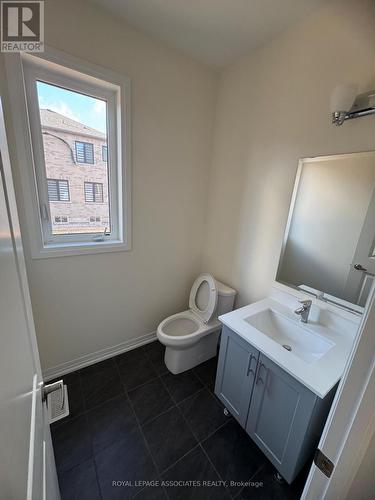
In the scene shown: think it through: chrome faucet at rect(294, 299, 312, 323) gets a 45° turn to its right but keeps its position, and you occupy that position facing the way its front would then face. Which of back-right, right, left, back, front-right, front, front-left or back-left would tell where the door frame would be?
left

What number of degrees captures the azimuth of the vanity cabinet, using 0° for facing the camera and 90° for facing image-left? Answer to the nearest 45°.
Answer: approximately 45°

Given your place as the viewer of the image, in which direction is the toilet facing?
facing the viewer and to the left of the viewer

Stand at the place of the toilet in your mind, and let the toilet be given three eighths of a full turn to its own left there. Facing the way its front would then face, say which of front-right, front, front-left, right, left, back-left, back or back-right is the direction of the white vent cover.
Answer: back-right

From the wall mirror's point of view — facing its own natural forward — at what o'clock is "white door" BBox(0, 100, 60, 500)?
The white door is roughly at 11 o'clock from the wall mirror.

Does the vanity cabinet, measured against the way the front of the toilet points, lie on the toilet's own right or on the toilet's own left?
on the toilet's own left

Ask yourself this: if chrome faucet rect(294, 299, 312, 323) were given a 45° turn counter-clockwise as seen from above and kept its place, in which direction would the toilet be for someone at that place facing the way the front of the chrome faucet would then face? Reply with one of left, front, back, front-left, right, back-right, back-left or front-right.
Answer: right
